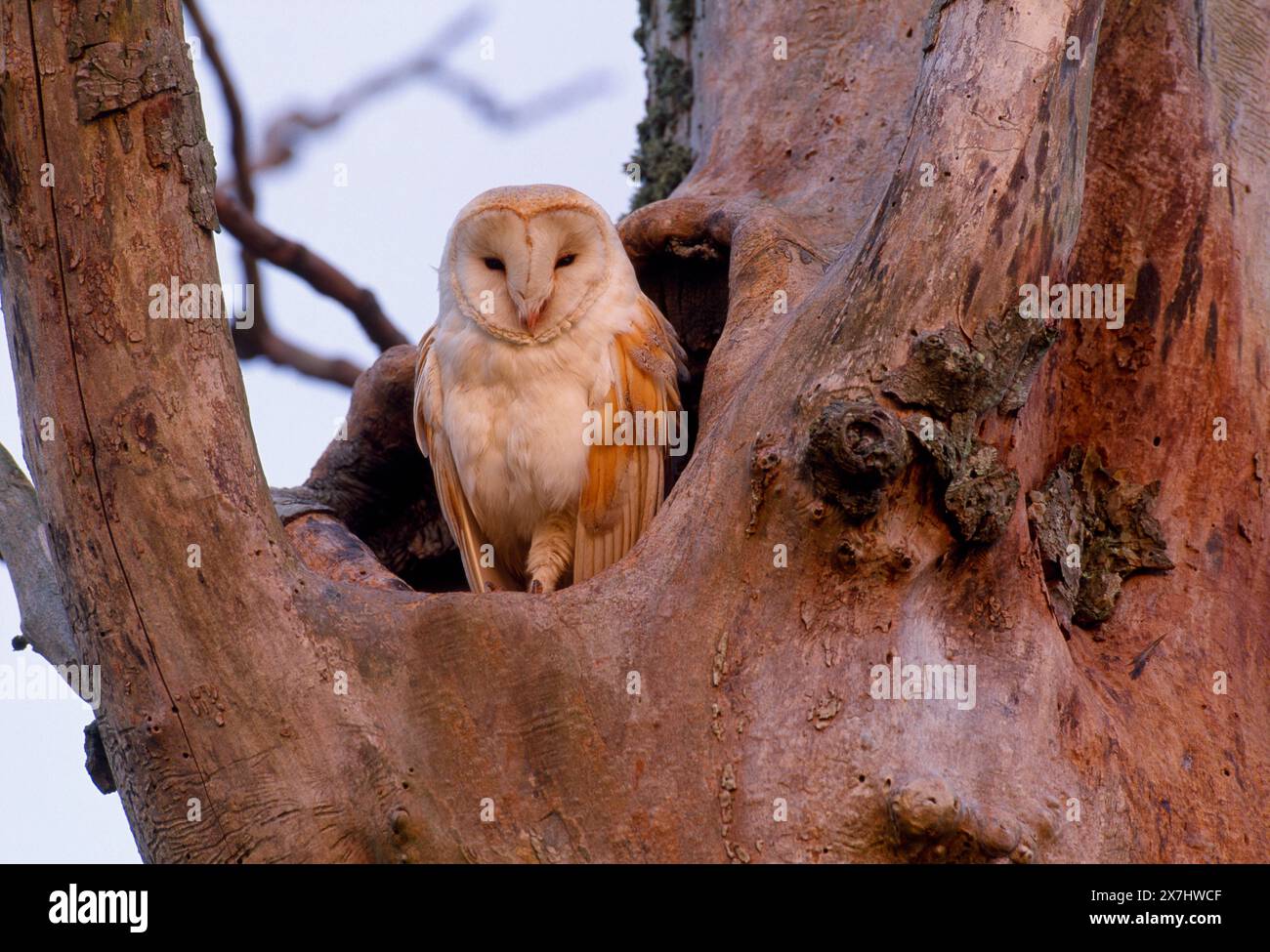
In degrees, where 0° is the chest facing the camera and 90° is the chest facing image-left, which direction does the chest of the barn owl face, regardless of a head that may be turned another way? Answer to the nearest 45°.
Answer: approximately 0°

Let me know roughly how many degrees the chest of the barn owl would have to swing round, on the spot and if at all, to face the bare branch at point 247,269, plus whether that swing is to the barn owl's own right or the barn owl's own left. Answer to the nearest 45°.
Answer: approximately 135° to the barn owl's own right

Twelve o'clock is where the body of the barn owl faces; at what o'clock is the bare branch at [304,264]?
The bare branch is roughly at 5 o'clock from the barn owl.
